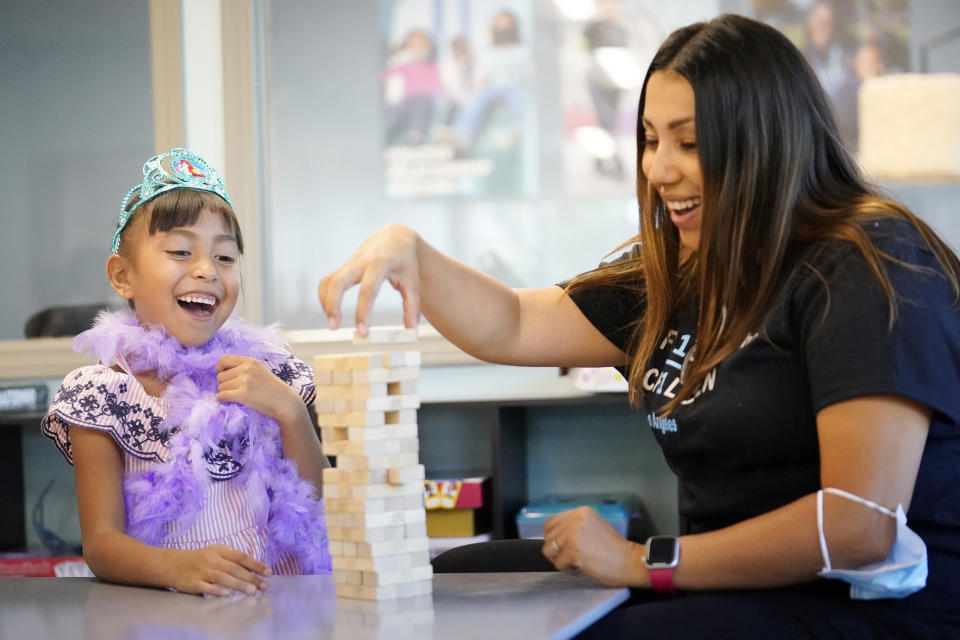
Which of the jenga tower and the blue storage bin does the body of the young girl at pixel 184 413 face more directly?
the jenga tower

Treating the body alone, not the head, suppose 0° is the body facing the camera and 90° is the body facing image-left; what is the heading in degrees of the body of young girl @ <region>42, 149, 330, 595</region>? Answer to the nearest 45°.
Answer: approximately 315°

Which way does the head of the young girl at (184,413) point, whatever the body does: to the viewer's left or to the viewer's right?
to the viewer's right

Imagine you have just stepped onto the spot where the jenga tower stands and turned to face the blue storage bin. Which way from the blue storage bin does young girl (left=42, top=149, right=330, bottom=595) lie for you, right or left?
left

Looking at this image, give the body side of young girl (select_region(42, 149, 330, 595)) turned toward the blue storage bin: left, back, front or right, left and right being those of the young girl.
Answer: left
